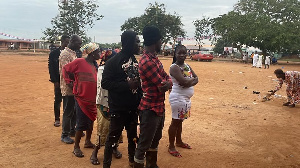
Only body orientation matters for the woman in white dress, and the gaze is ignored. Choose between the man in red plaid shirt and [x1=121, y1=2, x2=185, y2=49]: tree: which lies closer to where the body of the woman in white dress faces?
the man in red plaid shirt

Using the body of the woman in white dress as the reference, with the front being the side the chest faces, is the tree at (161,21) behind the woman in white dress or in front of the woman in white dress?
behind

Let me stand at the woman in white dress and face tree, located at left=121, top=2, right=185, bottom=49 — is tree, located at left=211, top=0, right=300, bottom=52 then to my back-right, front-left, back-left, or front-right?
front-right

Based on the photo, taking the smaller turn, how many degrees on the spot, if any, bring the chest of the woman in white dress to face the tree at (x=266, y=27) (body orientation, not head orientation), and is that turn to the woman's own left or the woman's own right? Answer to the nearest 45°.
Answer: approximately 135° to the woman's own left

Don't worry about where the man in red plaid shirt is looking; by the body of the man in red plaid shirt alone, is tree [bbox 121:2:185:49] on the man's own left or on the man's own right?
on the man's own left
